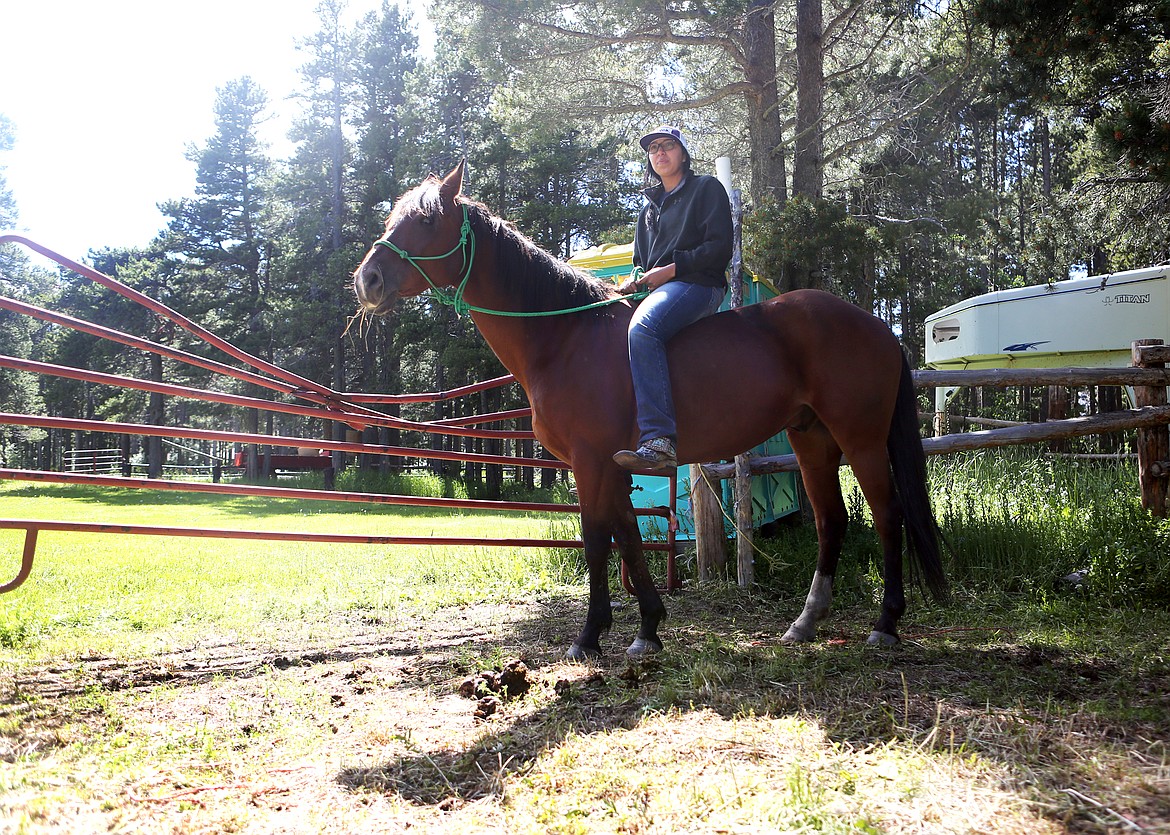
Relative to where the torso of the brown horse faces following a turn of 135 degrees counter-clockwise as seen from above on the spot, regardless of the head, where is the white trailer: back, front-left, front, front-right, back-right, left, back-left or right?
left

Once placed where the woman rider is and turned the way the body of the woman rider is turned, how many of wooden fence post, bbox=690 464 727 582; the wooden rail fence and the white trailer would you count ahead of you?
0

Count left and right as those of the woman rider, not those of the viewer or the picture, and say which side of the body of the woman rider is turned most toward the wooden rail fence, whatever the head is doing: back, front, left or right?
back

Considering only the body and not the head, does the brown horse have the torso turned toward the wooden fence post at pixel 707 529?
no

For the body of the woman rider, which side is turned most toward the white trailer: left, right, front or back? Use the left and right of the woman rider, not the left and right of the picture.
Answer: back

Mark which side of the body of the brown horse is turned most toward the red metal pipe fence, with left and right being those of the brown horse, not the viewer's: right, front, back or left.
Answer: front

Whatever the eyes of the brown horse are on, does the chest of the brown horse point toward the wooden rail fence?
no

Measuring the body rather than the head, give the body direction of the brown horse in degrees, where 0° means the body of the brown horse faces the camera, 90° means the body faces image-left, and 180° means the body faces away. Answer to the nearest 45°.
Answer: approximately 90°

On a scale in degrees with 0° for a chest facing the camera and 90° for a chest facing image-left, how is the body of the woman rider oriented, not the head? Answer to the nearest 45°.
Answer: approximately 45°
